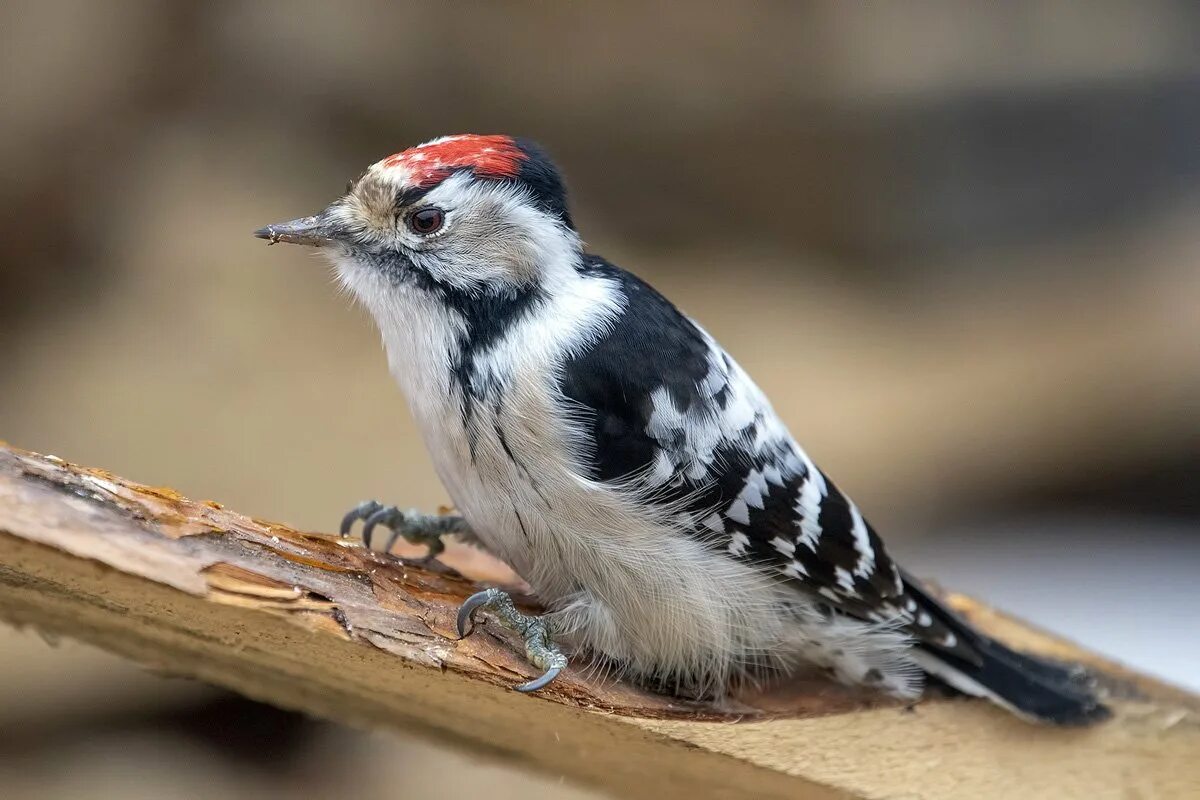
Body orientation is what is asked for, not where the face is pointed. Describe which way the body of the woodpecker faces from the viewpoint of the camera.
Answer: to the viewer's left
